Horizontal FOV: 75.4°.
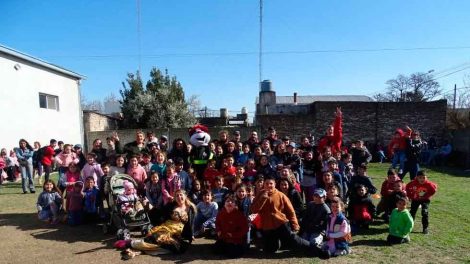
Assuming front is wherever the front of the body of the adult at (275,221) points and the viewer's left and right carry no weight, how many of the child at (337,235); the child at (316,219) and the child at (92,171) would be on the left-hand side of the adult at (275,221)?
2

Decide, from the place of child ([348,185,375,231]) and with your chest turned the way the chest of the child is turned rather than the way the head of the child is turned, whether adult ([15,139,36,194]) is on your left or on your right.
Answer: on your right

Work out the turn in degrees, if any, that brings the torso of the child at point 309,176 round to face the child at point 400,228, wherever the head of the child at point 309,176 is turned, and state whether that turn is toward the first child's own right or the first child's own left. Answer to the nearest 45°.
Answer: approximately 45° to the first child's own left

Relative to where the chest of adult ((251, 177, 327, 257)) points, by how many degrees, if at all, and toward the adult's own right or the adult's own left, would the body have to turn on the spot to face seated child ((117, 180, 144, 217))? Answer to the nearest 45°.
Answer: approximately 90° to the adult's own right

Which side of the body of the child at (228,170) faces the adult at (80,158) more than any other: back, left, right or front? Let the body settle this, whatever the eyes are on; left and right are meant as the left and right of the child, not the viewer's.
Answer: right

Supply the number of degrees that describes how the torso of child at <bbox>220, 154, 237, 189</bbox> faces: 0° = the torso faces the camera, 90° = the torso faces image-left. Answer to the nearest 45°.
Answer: approximately 0°

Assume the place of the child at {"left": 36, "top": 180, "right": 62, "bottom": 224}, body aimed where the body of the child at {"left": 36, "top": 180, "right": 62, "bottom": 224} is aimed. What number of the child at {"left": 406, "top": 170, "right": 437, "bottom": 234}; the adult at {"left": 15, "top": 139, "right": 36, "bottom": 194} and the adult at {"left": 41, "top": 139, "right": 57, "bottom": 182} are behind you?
2

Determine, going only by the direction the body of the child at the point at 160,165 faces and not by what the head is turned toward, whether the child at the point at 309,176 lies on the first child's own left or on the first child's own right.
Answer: on the first child's own left

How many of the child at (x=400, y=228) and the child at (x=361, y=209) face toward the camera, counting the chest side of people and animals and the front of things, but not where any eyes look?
2

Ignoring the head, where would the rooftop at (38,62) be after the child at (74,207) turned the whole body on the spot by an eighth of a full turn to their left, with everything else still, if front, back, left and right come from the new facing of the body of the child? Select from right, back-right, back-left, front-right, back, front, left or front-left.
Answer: back-left

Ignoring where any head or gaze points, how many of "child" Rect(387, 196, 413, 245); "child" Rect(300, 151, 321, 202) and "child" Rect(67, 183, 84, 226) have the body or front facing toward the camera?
3

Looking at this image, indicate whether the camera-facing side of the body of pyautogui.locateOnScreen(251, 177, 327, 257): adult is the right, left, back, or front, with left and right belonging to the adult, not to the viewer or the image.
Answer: front

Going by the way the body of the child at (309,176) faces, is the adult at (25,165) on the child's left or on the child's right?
on the child's right

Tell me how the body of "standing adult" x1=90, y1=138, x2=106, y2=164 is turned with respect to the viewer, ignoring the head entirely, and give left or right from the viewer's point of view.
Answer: facing the viewer

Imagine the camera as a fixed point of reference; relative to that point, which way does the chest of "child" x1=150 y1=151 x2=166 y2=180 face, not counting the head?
toward the camera

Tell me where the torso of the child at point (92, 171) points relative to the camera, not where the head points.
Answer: toward the camera

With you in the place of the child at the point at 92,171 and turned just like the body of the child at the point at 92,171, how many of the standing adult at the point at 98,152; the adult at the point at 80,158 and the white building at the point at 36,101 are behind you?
3

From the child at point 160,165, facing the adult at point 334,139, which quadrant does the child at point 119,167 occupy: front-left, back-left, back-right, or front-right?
back-left
